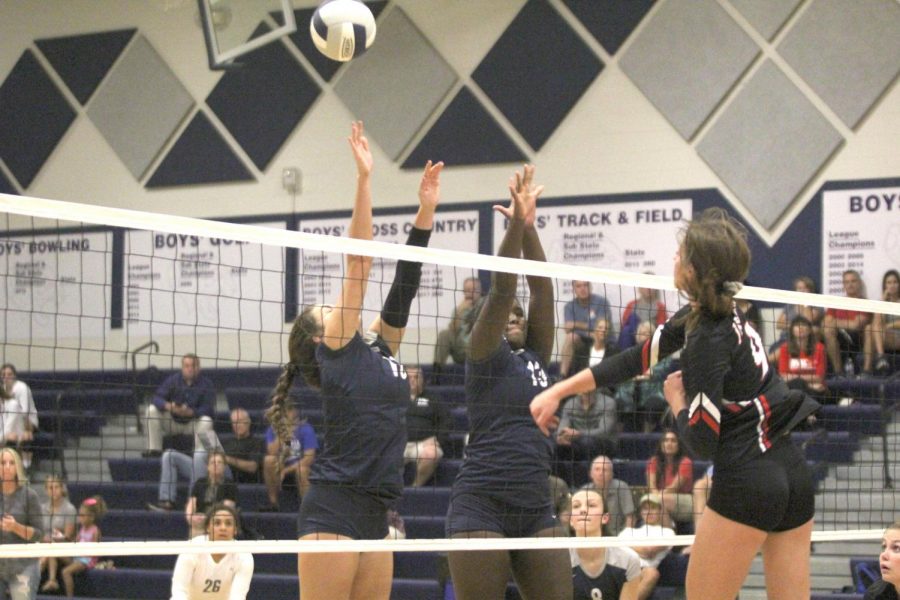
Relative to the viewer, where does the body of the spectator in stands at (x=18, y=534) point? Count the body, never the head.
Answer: toward the camera

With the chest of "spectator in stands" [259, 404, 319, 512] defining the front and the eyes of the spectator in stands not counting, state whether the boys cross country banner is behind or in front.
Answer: behind

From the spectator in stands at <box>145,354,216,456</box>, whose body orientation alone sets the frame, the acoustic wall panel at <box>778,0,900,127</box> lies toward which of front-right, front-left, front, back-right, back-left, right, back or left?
left

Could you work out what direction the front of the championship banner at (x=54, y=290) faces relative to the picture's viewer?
facing the viewer

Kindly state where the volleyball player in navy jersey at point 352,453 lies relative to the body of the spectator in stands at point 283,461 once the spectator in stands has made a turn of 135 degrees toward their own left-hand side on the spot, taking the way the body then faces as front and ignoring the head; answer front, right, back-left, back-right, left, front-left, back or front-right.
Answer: right

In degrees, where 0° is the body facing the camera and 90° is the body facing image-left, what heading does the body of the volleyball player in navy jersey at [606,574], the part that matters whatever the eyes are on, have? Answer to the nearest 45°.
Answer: approximately 0°

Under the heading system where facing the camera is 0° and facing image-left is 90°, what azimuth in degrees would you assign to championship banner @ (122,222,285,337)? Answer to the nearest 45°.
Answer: approximately 0°

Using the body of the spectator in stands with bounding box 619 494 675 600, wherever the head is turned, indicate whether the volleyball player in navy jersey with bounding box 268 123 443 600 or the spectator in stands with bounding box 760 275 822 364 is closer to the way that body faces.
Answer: the volleyball player in navy jersey

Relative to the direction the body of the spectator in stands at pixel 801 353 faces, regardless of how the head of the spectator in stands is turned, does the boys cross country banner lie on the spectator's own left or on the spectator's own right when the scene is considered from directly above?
on the spectator's own right

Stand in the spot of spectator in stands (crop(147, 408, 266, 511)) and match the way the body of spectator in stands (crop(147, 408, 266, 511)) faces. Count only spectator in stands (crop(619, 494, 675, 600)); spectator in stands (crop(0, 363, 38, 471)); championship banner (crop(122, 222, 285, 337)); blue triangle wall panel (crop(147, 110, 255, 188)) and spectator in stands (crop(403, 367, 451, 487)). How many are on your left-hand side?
2

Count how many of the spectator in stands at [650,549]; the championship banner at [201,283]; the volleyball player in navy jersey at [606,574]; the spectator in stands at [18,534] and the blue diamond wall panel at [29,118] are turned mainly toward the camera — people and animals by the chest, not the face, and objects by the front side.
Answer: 5

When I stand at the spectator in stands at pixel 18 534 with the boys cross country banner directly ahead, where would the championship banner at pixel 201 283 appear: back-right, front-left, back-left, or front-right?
front-left

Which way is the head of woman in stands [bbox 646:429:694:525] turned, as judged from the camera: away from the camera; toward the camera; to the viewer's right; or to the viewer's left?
toward the camera

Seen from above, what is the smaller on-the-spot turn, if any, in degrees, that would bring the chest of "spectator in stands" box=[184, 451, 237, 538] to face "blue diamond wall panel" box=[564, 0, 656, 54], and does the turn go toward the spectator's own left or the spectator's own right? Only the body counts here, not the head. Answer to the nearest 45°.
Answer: approximately 135° to the spectator's own left

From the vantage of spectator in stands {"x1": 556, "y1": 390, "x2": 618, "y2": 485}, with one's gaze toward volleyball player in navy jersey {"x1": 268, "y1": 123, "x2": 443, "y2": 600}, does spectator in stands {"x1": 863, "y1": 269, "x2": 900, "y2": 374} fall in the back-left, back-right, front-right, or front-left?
back-left
